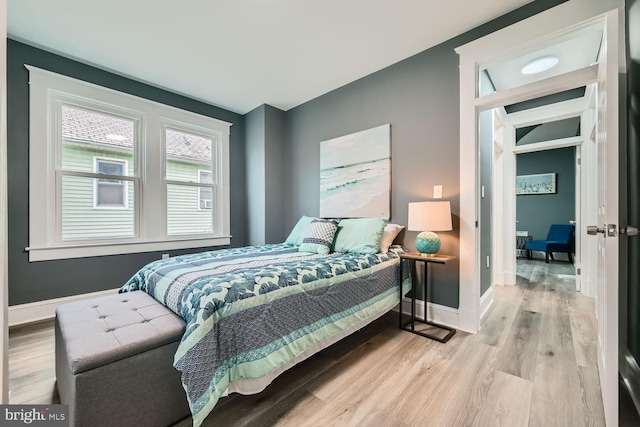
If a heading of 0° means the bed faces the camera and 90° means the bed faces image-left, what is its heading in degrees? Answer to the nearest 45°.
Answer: approximately 45°

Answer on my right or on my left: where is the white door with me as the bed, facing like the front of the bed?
on my left

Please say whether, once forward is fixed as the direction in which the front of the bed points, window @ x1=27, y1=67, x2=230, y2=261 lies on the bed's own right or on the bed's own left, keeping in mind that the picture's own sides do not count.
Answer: on the bed's own right

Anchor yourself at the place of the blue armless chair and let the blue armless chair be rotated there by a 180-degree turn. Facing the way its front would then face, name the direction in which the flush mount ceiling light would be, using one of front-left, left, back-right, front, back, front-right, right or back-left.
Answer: back-right

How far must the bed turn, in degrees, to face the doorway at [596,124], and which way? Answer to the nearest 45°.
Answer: approximately 135° to its left

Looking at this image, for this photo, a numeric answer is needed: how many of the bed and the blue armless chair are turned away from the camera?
0
